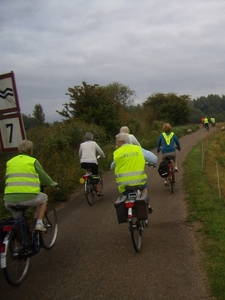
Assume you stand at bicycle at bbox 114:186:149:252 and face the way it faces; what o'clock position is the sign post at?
The sign post is roughly at 10 o'clock from the bicycle.

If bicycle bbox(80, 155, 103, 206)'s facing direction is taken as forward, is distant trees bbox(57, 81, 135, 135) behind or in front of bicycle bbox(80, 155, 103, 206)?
in front

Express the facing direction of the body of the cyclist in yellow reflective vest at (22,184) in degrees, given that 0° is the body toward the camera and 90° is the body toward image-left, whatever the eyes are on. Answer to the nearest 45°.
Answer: approximately 225°

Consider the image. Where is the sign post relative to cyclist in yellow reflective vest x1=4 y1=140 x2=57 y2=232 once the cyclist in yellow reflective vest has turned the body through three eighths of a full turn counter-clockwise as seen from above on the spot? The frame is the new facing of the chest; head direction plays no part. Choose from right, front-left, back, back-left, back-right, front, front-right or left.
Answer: right

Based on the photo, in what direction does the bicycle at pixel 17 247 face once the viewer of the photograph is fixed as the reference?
facing away from the viewer and to the right of the viewer

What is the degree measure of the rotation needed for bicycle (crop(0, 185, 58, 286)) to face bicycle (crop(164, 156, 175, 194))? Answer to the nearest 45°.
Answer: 0° — it already faces it

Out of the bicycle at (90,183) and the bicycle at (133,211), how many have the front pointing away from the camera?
2

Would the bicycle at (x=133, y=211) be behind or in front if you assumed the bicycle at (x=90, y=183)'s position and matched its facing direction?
behind

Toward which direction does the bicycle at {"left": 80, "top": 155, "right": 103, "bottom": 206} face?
away from the camera

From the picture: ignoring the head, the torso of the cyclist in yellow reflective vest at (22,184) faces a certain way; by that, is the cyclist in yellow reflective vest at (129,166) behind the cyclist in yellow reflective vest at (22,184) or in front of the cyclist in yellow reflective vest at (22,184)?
in front

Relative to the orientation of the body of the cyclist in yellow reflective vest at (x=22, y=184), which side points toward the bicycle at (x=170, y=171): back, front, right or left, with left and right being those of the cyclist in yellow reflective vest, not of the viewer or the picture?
front

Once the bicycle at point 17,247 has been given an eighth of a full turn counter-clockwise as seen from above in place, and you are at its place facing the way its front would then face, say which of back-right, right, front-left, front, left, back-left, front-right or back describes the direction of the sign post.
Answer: front

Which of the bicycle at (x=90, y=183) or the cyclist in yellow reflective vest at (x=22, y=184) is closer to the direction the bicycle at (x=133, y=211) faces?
the bicycle

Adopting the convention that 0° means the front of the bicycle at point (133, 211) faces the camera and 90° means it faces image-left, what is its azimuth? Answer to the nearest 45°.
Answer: approximately 180°

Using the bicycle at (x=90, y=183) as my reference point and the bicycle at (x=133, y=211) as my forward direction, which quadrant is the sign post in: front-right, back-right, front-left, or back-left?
front-right
